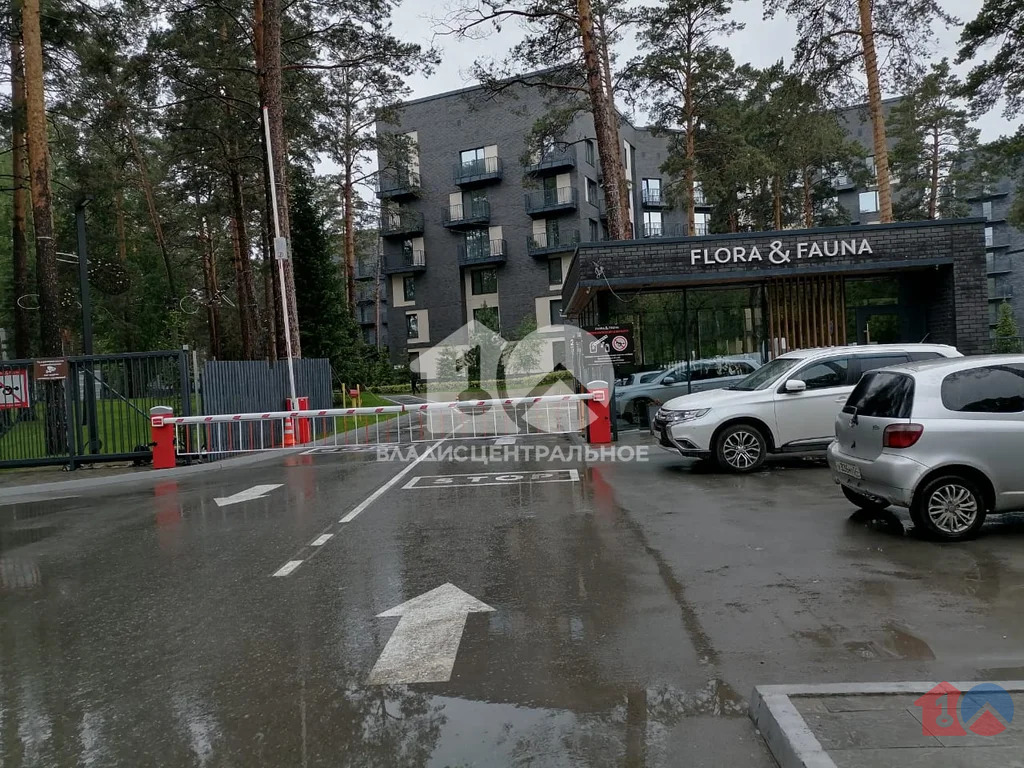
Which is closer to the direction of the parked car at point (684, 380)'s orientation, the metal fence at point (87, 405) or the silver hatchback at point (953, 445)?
the metal fence

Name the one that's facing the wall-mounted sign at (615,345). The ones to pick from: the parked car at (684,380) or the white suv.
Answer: the parked car

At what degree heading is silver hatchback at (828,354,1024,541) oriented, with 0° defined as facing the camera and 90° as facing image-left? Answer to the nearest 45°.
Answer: approximately 225°

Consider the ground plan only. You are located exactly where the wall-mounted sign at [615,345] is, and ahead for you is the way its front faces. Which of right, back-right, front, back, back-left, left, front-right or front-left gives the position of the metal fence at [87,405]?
right

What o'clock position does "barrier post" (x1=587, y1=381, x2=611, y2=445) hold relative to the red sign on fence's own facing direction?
The barrier post is roughly at 10 o'clock from the red sign on fence.

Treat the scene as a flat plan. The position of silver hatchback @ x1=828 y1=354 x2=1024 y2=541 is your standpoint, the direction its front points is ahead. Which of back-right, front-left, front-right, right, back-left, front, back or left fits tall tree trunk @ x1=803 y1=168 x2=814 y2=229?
front-left

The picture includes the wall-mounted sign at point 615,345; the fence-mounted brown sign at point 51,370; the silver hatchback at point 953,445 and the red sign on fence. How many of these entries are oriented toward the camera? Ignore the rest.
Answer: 3

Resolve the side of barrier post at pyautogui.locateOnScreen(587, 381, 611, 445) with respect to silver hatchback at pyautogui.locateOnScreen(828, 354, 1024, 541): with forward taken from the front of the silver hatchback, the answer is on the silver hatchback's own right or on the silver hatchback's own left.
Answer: on the silver hatchback's own left

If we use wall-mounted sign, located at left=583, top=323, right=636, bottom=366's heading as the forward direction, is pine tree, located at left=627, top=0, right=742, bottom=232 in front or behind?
behind

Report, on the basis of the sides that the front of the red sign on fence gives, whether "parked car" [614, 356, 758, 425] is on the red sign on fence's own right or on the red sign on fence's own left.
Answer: on the red sign on fence's own left

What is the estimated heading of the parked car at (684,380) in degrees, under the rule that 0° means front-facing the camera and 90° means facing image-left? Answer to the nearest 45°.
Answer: approximately 45°
